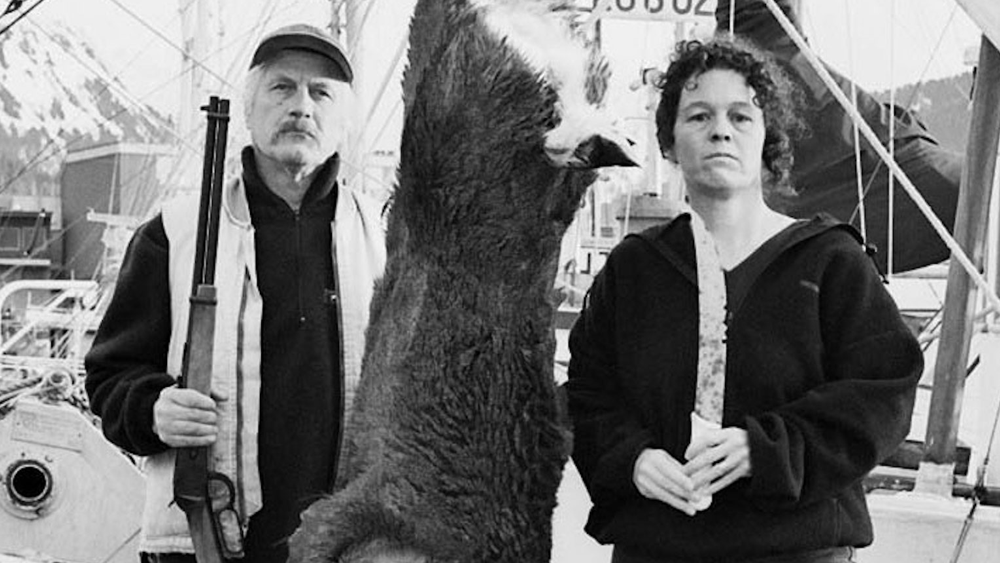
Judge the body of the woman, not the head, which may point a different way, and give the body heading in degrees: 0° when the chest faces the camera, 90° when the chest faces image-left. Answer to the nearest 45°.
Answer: approximately 0°

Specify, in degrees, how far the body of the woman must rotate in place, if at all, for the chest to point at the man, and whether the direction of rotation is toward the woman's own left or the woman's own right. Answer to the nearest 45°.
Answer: approximately 90° to the woman's own right

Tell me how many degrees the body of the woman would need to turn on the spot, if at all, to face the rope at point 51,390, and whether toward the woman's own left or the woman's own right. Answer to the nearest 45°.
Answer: approximately 135° to the woman's own right

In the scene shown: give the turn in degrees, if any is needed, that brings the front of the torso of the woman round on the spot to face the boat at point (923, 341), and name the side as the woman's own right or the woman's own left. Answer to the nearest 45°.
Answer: approximately 180°

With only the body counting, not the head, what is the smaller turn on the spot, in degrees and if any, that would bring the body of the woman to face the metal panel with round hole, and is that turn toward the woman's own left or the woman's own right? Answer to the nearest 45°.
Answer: approximately 135° to the woman's own right

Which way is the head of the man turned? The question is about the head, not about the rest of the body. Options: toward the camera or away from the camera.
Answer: toward the camera

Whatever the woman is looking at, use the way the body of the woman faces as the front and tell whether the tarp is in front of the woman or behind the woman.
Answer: behind

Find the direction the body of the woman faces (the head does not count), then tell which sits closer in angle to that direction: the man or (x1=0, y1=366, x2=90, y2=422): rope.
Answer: the man
